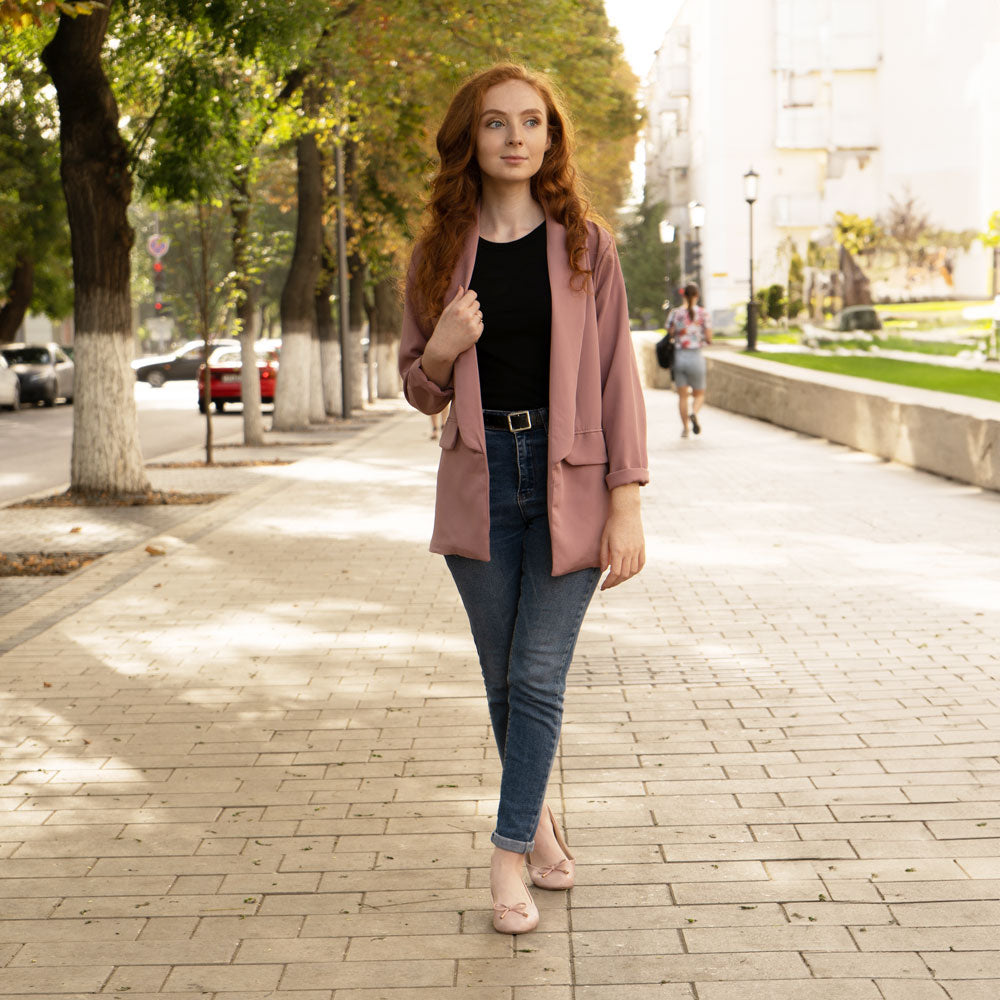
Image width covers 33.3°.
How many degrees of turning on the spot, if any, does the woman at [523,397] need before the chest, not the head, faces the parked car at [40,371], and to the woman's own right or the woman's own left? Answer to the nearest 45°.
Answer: approximately 180°

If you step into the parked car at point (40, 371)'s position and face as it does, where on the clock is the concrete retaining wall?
The concrete retaining wall is roughly at 10 o'clock from the parked car.

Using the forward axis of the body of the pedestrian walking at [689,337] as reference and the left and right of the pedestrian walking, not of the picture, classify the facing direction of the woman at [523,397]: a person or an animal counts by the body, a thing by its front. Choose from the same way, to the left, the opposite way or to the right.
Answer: the opposite way

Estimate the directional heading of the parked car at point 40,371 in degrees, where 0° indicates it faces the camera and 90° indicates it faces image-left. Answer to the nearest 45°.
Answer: approximately 45°

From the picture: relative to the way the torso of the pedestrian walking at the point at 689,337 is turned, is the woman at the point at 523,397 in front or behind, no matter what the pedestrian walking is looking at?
behind

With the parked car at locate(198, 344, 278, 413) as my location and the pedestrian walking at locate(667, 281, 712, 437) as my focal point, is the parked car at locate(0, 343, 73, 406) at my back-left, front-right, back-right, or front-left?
back-right

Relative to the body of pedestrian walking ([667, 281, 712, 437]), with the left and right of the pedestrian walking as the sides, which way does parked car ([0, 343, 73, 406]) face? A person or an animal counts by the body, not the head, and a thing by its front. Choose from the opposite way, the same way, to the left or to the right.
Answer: the opposite way

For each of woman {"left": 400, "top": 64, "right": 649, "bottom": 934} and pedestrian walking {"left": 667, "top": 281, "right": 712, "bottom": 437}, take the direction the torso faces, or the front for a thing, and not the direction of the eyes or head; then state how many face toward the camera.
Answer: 1

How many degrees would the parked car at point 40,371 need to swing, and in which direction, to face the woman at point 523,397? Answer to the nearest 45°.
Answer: approximately 45° to its left

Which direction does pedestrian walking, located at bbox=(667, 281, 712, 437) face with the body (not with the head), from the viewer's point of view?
away from the camera

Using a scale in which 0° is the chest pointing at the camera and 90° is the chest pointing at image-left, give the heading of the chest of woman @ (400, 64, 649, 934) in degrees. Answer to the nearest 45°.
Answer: approximately 0°
